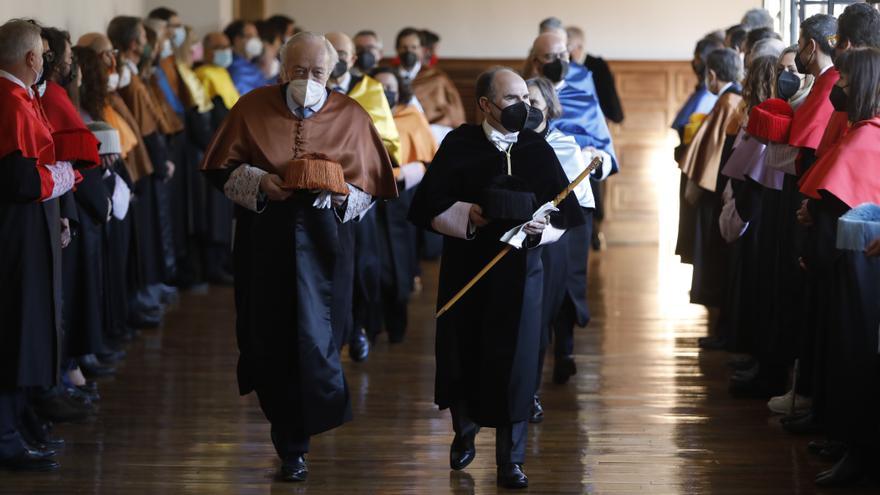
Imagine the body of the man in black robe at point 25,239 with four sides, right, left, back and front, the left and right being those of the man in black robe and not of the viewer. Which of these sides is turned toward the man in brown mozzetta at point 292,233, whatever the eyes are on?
front

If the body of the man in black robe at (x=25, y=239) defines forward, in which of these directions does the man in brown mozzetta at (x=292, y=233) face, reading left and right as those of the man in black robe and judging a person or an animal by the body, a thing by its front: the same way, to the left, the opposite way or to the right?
to the right

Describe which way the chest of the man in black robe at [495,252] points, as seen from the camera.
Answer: toward the camera

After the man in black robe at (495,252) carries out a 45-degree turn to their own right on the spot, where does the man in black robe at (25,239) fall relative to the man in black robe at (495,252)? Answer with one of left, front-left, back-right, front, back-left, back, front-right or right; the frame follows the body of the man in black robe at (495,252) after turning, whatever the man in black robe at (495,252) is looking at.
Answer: front-right

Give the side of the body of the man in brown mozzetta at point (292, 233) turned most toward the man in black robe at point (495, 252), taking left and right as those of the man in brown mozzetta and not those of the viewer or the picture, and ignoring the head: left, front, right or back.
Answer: left

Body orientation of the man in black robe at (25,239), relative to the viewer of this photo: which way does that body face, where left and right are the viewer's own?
facing to the right of the viewer

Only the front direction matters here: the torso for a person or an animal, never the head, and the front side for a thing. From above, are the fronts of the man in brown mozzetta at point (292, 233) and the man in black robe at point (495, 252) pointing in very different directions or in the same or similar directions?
same or similar directions

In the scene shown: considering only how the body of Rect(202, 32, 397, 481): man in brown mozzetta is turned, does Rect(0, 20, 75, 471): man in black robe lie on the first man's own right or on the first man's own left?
on the first man's own right

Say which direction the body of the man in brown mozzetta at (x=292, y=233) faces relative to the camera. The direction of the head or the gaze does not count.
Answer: toward the camera
